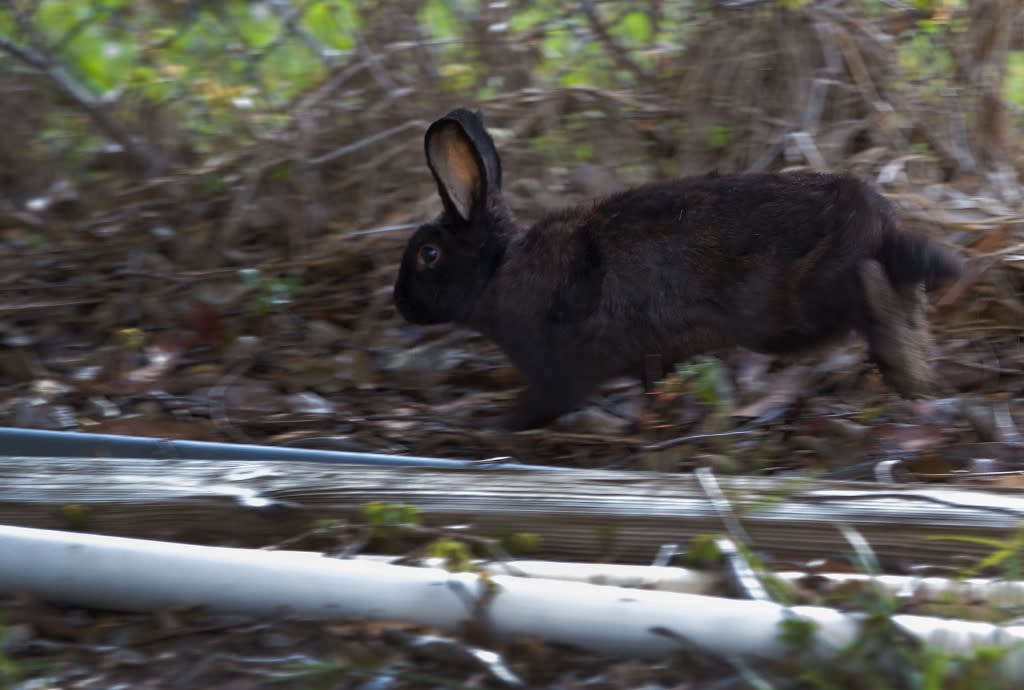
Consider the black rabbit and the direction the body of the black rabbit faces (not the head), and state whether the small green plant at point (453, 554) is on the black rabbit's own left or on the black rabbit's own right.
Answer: on the black rabbit's own left

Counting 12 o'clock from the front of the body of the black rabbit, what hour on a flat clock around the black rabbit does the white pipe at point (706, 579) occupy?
The white pipe is roughly at 9 o'clock from the black rabbit.

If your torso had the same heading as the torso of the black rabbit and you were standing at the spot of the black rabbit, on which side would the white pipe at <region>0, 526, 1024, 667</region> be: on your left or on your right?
on your left

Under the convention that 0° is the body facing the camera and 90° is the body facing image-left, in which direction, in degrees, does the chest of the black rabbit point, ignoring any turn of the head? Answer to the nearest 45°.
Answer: approximately 90°

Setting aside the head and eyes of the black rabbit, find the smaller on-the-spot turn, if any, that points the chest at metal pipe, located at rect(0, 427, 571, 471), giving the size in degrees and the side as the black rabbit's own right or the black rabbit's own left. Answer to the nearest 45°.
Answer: approximately 45° to the black rabbit's own left

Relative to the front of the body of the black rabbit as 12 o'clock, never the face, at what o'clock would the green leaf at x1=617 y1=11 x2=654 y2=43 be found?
The green leaf is roughly at 3 o'clock from the black rabbit.

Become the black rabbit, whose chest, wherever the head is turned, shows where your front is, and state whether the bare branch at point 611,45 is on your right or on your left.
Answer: on your right
